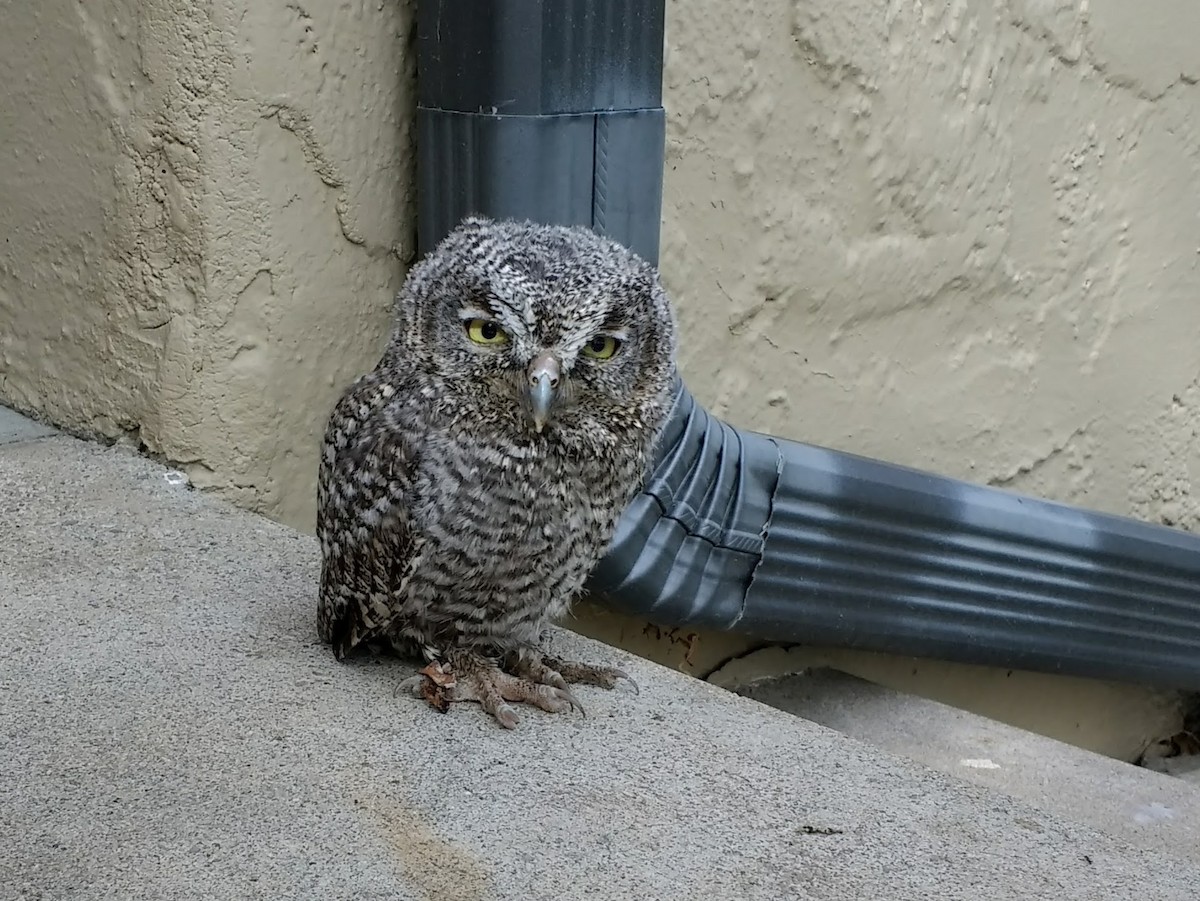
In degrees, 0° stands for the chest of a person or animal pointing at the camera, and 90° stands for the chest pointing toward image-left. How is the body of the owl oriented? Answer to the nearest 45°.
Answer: approximately 315°
